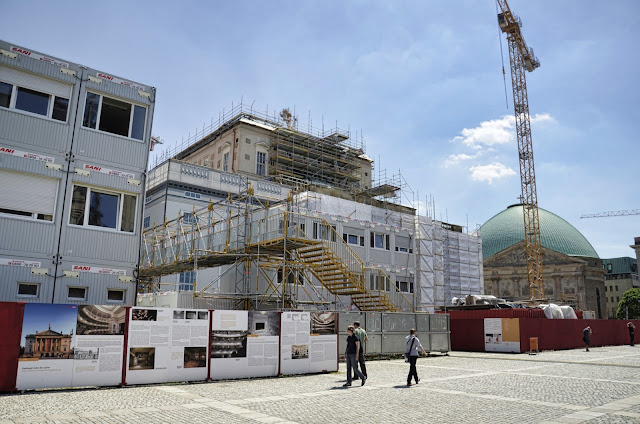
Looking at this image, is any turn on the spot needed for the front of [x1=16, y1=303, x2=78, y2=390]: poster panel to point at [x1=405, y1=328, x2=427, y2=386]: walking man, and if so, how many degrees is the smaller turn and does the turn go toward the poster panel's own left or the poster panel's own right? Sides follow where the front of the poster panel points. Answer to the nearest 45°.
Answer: approximately 90° to the poster panel's own left

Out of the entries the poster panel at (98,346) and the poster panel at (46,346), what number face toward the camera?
2

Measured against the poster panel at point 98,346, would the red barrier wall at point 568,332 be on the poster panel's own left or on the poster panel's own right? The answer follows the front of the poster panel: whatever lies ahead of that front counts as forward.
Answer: on the poster panel's own left

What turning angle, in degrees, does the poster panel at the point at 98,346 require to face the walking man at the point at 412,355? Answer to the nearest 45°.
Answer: approximately 90° to its left

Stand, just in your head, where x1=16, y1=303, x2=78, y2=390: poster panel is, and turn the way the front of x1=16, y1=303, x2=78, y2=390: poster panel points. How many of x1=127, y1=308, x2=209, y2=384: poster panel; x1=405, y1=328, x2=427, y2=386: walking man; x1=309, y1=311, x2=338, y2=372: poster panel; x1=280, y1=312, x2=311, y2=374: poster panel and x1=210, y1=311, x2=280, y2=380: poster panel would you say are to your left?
5

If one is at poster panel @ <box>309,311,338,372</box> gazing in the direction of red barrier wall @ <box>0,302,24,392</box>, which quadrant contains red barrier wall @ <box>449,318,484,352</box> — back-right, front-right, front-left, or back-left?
back-right

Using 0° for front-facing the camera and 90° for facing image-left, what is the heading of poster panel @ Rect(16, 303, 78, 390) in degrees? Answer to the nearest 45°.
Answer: approximately 0°

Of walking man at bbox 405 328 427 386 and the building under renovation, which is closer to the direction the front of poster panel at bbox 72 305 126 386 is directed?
the walking man

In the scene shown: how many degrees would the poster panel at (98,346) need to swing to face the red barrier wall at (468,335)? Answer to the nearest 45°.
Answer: approximately 135° to its left

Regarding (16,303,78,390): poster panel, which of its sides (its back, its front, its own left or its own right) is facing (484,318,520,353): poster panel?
left

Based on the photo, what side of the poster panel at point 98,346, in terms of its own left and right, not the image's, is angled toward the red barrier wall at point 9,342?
right
